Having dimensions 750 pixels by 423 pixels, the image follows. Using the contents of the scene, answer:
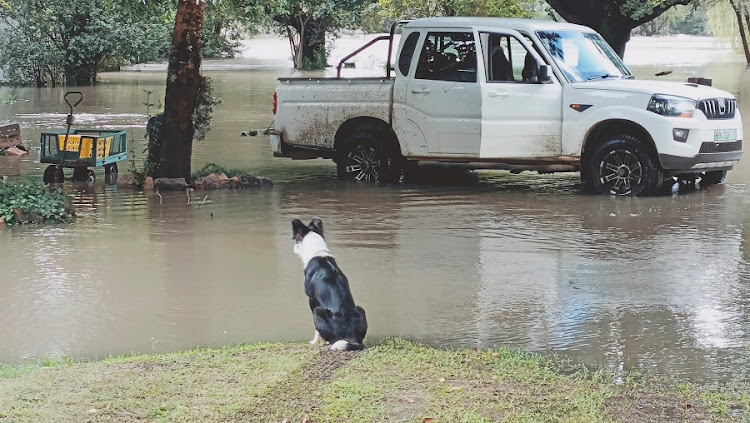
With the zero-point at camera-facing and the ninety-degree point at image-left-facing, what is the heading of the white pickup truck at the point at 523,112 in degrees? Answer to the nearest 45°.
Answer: approximately 315°

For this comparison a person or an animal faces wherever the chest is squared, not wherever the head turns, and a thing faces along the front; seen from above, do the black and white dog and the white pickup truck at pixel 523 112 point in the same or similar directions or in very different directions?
very different directions

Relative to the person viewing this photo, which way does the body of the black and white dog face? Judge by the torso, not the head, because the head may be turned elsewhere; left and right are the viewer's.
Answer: facing away from the viewer and to the left of the viewer

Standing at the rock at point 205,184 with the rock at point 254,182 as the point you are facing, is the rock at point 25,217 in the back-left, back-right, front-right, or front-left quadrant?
back-right

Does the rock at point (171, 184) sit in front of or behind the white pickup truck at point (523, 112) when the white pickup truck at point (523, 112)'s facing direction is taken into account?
behind

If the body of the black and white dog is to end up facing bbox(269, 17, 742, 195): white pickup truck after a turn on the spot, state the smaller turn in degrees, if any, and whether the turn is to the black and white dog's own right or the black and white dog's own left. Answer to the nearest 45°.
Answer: approximately 45° to the black and white dog's own right

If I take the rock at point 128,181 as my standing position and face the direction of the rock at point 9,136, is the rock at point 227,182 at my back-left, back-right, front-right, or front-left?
back-right

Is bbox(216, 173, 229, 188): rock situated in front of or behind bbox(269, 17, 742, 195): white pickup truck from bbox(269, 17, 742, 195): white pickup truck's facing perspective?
behind

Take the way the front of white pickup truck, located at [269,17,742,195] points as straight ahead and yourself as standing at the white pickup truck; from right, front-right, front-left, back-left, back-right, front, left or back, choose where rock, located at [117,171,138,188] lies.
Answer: back-right
